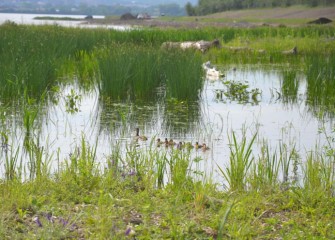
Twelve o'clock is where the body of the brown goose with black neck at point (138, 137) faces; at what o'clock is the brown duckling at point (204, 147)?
the brown duckling at point (204, 147) is roughly at 7 o'clock from the brown goose with black neck at point (138, 137).

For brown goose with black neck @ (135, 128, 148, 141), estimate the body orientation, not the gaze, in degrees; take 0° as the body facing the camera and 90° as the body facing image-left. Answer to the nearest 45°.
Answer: approximately 90°
